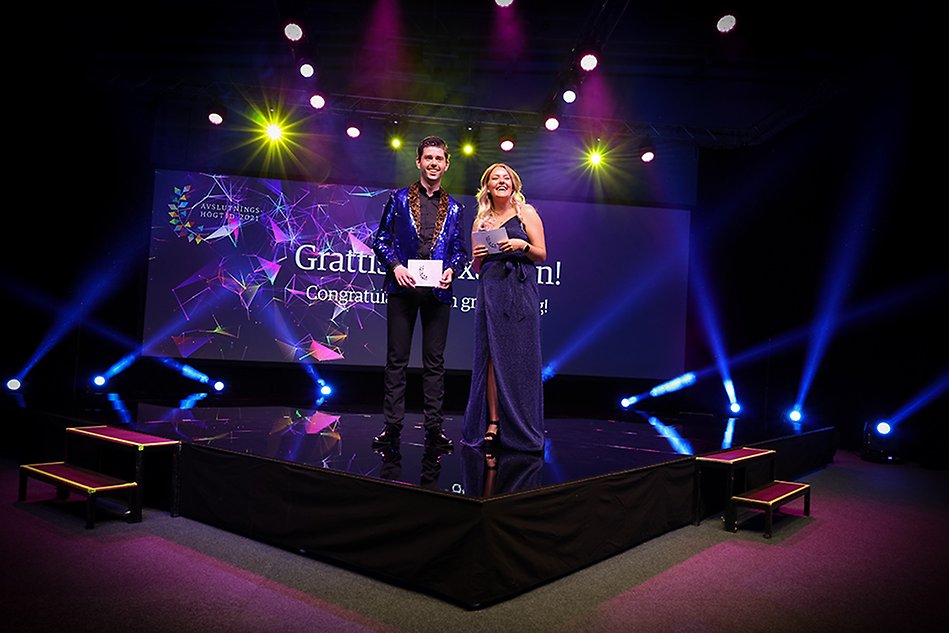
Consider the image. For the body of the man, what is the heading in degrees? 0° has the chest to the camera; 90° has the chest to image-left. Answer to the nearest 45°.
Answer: approximately 0°

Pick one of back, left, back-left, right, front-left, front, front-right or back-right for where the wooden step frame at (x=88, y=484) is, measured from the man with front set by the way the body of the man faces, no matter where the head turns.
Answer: right

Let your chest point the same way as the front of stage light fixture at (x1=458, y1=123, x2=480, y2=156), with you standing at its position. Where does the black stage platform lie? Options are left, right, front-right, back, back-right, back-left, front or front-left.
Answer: front

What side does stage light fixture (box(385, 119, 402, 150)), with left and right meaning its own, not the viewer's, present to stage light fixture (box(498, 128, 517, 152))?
left

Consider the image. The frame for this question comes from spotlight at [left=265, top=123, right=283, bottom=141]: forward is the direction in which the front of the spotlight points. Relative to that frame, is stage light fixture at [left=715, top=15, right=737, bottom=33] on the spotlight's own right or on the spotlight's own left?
on the spotlight's own left

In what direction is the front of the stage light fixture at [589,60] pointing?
toward the camera

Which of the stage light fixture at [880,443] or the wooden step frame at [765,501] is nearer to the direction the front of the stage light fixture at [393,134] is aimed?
the wooden step frame

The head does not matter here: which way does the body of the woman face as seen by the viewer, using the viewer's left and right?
facing the viewer and to the left of the viewer
